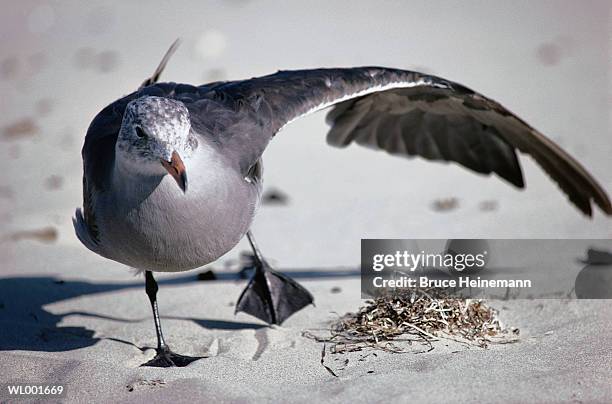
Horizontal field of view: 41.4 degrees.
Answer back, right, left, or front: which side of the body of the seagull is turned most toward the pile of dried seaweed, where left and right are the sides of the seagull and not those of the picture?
left

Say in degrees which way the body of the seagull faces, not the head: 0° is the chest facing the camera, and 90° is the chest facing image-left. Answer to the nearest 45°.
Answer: approximately 0°
